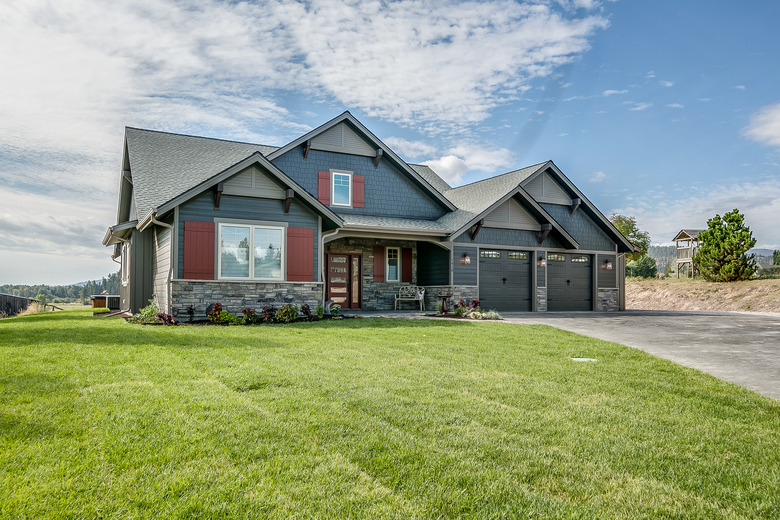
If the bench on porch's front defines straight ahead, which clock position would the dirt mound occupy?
The dirt mound is roughly at 8 o'clock from the bench on porch.

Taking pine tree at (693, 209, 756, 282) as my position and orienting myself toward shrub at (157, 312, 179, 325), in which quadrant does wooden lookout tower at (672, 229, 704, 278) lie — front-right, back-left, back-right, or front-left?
back-right

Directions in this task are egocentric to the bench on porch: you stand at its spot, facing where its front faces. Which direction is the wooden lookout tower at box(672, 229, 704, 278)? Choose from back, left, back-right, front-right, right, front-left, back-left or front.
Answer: back-left

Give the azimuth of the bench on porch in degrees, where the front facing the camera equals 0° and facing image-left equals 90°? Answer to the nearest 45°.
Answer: approximately 0°

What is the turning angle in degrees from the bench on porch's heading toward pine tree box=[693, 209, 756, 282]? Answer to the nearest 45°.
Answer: approximately 135° to its left

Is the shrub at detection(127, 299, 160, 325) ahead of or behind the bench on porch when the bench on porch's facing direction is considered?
ahead

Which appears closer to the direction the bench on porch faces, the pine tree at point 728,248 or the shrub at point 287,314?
the shrub

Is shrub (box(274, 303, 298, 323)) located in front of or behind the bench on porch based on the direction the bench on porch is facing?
in front

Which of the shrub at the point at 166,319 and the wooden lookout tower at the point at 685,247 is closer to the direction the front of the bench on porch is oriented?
the shrub
